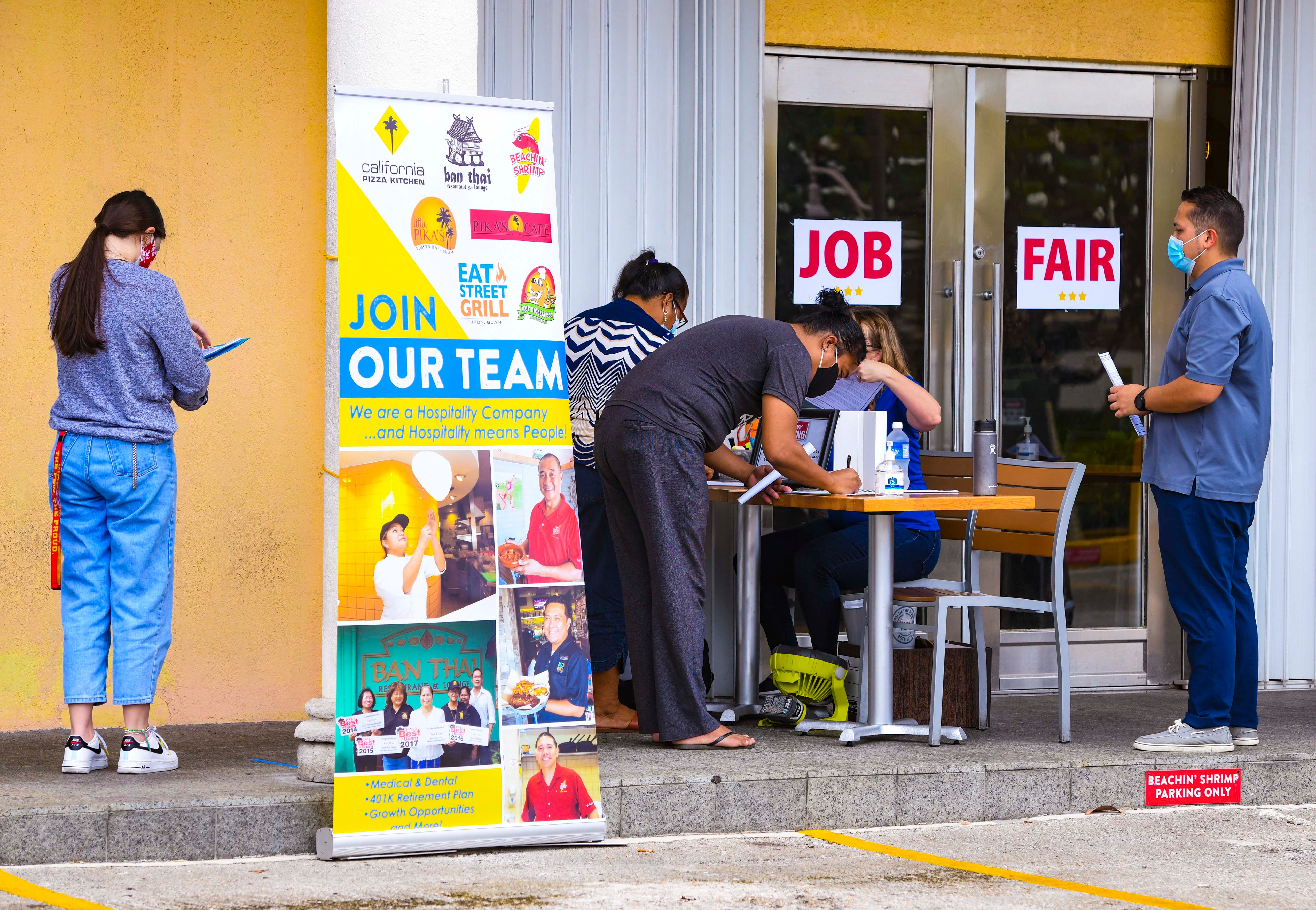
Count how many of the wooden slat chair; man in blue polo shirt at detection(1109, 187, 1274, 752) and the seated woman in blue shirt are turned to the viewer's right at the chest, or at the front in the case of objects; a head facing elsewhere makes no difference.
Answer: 0

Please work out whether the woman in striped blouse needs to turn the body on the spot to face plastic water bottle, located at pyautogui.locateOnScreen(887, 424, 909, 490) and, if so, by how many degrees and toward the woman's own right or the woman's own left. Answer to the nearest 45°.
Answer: approximately 45° to the woman's own right

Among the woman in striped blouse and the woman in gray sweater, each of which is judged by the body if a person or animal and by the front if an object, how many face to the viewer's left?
0

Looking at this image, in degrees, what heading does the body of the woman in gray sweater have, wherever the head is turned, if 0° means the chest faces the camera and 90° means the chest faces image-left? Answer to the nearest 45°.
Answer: approximately 225°

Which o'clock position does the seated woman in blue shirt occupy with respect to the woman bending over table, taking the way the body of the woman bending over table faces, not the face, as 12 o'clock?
The seated woman in blue shirt is roughly at 10 o'clock from the woman bending over table.

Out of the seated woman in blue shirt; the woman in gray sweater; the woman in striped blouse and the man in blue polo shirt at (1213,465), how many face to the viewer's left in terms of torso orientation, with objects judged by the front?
2

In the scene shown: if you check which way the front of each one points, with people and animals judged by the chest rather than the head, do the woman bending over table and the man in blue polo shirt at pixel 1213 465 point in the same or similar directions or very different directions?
very different directions

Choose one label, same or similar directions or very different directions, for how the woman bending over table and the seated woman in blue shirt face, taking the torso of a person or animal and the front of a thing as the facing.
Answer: very different directions

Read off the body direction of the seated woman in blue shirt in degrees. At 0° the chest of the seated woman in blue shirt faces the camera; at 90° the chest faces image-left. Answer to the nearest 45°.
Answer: approximately 90°

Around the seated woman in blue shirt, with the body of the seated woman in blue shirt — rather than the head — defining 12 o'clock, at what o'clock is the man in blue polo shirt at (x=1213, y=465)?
The man in blue polo shirt is roughly at 7 o'clock from the seated woman in blue shirt.

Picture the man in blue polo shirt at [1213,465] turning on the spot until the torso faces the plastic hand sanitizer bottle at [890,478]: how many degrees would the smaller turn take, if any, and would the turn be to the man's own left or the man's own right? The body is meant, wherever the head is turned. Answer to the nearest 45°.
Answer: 0° — they already face it

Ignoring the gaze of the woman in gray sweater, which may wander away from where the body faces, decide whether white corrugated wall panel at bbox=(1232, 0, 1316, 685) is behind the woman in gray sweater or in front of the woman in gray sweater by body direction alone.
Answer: in front

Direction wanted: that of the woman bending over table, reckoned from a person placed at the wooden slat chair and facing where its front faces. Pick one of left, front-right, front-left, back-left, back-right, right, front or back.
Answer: front

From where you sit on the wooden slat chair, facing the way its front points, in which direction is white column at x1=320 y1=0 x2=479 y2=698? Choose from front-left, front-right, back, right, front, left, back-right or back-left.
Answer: front

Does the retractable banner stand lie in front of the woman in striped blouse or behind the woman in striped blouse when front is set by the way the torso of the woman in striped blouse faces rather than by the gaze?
behind

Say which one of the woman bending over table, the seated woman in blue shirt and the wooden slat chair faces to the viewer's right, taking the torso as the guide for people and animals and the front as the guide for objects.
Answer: the woman bending over table

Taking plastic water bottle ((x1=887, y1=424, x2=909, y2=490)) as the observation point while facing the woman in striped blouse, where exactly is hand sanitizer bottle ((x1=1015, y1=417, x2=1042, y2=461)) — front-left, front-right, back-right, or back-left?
back-right

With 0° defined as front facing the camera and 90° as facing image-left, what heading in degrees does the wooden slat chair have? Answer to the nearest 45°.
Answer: approximately 45°
